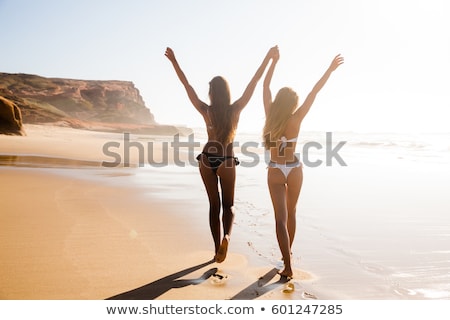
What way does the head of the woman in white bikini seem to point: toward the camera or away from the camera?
away from the camera

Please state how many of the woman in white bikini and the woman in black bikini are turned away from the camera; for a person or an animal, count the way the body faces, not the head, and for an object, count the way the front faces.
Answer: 2

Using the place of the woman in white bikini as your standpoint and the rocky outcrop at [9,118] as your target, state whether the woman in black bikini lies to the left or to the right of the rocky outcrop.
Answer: left

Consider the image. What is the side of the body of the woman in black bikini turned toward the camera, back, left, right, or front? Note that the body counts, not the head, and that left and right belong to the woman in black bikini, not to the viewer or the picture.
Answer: back

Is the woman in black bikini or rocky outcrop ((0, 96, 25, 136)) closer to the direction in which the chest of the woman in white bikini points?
the rocky outcrop

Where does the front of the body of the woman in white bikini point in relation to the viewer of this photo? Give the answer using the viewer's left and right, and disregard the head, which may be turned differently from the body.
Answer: facing away from the viewer

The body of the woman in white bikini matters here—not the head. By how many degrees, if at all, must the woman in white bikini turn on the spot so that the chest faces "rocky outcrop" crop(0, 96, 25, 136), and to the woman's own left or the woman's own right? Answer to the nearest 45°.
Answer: approximately 45° to the woman's own left

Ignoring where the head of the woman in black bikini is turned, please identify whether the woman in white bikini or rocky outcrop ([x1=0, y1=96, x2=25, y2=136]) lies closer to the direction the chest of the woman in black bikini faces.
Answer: the rocky outcrop
